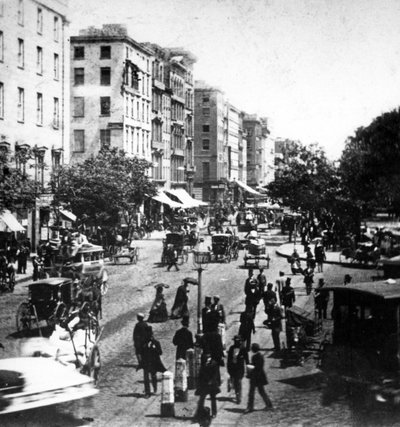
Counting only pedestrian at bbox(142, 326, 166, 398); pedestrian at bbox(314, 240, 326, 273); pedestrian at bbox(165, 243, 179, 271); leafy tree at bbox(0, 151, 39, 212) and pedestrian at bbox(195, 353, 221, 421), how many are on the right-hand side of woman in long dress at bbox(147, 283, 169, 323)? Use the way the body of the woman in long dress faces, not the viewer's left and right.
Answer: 2

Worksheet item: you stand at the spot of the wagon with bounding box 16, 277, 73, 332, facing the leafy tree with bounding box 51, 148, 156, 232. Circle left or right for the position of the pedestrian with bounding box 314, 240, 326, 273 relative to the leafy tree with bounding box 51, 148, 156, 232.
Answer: right
